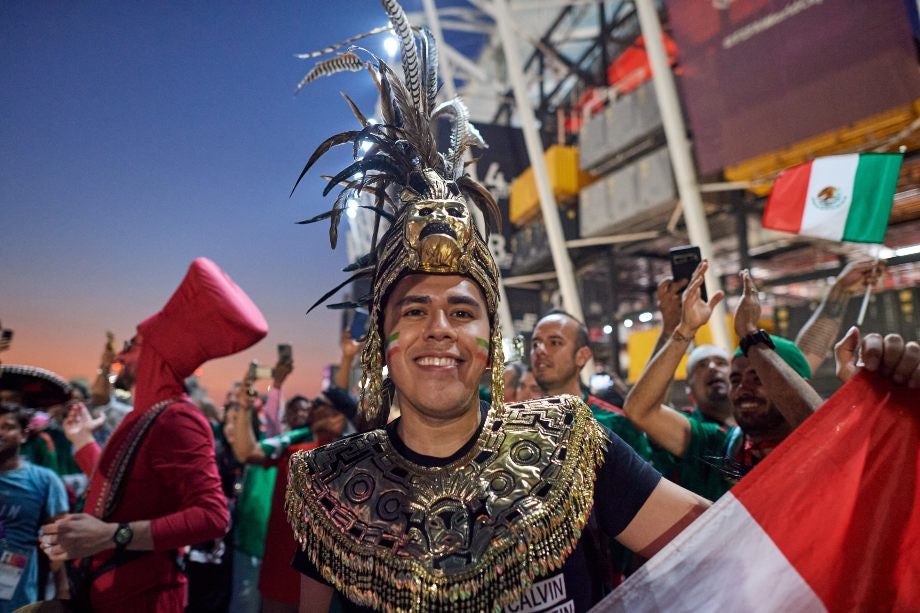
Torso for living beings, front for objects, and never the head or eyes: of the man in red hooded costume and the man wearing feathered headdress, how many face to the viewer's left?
1

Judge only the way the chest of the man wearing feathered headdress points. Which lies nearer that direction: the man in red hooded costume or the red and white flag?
the red and white flag

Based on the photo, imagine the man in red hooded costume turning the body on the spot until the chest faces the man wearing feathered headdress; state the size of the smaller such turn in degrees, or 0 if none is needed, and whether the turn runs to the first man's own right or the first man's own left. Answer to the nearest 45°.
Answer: approximately 135° to the first man's own left

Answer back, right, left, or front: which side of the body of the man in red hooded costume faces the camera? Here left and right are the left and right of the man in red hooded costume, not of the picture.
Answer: left

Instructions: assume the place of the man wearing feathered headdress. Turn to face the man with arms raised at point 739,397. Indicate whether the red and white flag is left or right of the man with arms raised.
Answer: right

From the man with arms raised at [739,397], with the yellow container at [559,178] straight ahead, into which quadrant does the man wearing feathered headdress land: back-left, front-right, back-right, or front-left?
back-left

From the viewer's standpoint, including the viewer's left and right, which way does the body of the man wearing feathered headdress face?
facing the viewer

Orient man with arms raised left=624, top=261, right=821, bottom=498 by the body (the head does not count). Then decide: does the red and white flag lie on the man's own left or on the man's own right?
on the man's own left

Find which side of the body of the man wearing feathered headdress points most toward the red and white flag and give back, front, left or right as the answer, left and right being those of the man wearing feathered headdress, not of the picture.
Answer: left

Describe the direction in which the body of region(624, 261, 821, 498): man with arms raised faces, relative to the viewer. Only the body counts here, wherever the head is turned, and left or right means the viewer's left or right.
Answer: facing the viewer and to the left of the viewer

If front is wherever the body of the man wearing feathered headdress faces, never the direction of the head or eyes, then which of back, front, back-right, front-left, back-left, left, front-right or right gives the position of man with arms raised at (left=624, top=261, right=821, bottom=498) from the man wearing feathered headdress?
back-left
